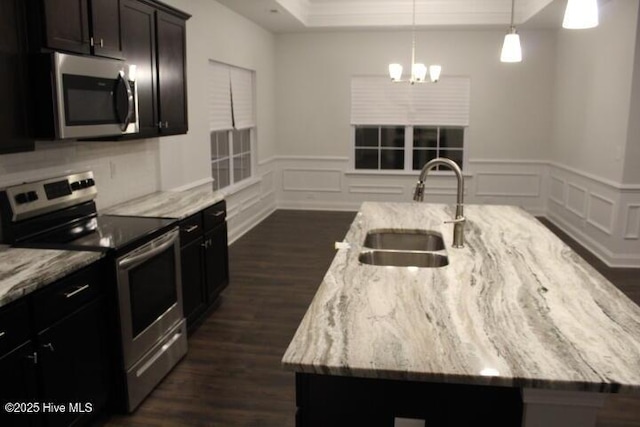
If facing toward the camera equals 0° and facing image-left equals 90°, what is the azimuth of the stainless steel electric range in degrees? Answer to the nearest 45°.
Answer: approximately 315°

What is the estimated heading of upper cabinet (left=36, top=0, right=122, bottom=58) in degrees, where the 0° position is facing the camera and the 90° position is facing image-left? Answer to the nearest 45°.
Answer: approximately 315°

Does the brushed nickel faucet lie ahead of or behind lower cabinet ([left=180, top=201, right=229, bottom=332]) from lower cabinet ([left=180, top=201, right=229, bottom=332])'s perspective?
ahead

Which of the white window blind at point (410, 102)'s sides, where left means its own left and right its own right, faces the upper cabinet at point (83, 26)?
front

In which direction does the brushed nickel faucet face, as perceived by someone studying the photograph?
facing to the left of the viewer

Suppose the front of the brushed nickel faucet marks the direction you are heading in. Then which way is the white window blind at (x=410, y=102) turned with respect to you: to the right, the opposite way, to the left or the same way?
to the left

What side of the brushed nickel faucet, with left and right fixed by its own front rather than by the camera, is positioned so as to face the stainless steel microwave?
front

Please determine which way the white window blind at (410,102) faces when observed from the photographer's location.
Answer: facing the viewer

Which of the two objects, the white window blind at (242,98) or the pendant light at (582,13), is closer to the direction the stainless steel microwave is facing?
the pendant light

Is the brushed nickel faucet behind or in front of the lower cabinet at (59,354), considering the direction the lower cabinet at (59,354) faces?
in front

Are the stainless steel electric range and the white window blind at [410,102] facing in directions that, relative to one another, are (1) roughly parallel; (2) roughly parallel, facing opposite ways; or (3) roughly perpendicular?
roughly perpendicular

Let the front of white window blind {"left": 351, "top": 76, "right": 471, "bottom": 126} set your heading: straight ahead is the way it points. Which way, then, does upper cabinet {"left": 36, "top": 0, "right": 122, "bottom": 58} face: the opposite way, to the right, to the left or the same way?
to the left

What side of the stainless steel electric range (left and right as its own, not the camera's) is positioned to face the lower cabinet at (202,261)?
left

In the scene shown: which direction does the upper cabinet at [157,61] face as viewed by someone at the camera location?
facing the viewer and to the right of the viewer
